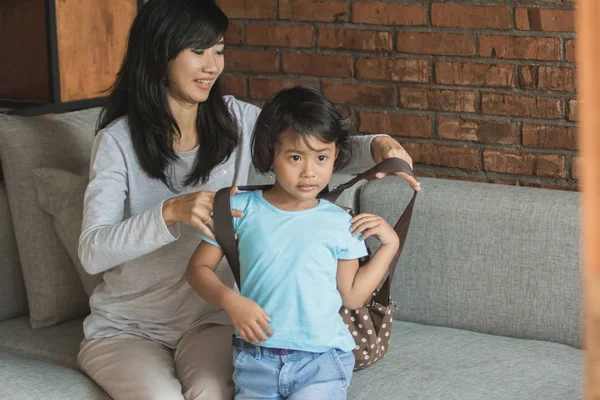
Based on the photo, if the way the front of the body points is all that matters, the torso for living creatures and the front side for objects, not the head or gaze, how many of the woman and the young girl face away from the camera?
0

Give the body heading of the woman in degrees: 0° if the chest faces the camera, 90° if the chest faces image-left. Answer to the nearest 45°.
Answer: approximately 315°
